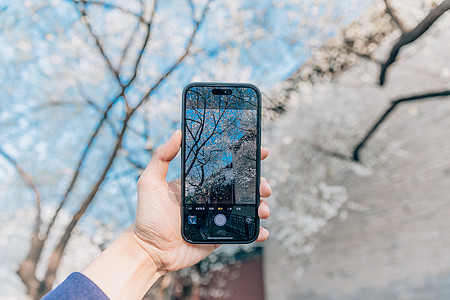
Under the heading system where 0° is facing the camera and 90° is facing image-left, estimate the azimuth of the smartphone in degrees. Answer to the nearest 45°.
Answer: approximately 0°

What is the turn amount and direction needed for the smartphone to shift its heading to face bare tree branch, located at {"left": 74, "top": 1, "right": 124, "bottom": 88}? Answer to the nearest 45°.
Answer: approximately 135° to its right

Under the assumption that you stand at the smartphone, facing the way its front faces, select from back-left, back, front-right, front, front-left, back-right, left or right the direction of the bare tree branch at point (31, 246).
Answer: back-right

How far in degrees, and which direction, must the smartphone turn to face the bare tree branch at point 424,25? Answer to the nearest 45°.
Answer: approximately 135° to its left

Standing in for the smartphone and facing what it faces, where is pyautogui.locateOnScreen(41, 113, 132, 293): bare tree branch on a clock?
The bare tree branch is roughly at 5 o'clock from the smartphone.

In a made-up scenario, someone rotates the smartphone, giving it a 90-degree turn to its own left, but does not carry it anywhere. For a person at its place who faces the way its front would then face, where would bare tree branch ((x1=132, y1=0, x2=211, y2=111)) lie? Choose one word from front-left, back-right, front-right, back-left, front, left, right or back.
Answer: left
